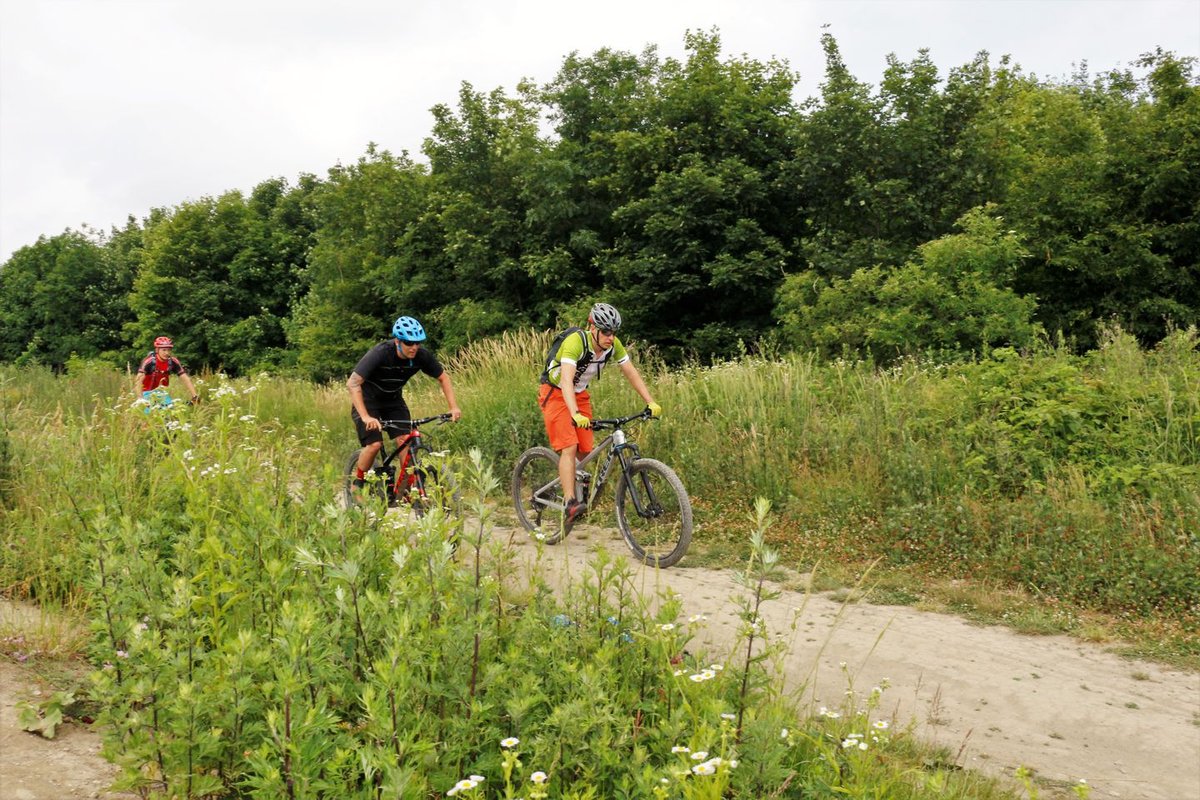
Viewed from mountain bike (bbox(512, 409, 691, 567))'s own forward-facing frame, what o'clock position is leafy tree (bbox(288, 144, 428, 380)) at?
The leafy tree is roughly at 7 o'clock from the mountain bike.

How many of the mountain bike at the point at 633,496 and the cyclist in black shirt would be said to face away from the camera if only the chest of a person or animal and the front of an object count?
0

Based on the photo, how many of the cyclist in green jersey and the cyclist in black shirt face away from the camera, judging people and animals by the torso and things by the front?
0

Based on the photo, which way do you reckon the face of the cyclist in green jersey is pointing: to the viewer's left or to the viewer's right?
to the viewer's right

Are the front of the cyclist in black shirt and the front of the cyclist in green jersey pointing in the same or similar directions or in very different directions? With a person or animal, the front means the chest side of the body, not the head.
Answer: same or similar directions

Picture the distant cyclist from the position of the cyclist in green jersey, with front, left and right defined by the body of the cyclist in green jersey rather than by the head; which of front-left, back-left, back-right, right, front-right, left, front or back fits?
back

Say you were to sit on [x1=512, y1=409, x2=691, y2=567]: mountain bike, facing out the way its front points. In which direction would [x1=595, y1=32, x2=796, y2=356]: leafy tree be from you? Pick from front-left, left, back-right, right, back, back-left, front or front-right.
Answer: back-left

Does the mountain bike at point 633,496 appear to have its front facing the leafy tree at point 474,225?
no

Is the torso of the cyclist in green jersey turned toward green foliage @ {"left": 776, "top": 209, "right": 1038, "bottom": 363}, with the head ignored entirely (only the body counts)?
no

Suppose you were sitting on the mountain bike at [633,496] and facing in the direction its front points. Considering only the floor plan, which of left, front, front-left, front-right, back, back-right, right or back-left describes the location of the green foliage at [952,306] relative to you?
left

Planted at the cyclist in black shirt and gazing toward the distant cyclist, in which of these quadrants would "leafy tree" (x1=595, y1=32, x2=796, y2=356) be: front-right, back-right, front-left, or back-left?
front-right

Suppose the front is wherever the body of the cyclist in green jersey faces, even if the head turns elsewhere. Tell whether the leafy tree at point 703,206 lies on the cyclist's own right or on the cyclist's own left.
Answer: on the cyclist's own left

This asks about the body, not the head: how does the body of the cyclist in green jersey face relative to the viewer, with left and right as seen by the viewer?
facing the viewer and to the right of the viewer

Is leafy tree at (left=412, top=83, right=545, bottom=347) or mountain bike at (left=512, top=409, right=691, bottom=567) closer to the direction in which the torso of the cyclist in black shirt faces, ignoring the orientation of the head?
the mountain bike

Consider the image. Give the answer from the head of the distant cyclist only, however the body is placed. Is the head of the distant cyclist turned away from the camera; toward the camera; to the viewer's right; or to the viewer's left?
toward the camera

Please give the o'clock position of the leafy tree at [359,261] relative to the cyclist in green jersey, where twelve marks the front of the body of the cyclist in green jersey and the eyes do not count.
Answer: The leafy tree is roughly at 7 o'clock from the cyclist in green jersey.
